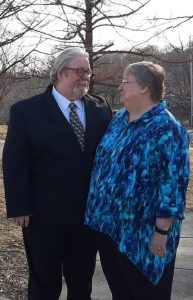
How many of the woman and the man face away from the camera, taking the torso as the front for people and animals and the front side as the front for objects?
0

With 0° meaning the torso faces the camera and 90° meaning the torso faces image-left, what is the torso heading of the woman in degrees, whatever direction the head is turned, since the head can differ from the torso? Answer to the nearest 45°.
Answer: approximately 45°

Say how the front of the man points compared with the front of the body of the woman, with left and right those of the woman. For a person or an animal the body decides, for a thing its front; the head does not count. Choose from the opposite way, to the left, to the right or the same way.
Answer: to the left

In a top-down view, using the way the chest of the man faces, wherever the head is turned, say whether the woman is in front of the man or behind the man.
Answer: in front

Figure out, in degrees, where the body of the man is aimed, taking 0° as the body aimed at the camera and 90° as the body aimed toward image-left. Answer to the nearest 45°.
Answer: approximately 315°

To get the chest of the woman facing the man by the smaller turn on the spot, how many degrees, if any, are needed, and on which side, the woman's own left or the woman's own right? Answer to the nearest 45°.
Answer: approximately 90° to the woman's own right

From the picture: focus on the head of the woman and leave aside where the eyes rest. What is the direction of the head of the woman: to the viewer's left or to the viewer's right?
to the viewer's left
